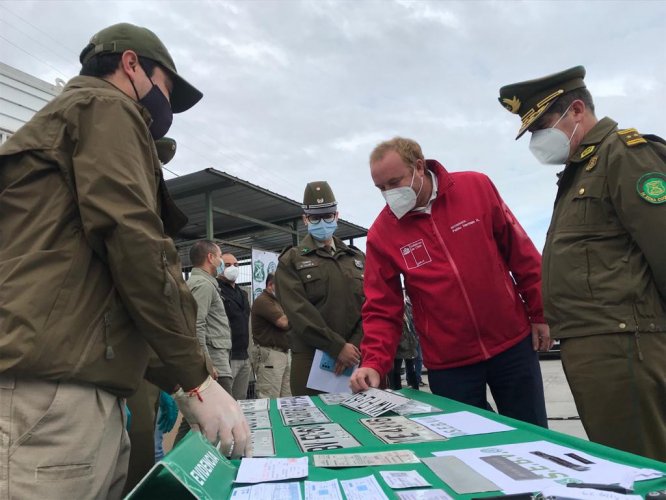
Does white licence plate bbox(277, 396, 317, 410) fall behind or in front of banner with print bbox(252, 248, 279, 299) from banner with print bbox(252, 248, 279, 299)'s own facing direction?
in front

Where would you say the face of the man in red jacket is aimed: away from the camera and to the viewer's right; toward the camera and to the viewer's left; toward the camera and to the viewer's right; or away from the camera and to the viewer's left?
toward the camera and to the viewer's left

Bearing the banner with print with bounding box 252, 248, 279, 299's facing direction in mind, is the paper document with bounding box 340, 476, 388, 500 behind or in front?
in front

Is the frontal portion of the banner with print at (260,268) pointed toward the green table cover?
yes

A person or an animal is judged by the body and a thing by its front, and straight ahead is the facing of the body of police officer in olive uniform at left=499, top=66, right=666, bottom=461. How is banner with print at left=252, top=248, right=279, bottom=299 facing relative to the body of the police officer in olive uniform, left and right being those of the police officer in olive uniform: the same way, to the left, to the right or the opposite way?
to the left

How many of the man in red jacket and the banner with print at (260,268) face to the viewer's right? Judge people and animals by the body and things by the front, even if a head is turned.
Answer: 0

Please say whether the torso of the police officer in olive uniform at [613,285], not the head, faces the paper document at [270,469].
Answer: yes

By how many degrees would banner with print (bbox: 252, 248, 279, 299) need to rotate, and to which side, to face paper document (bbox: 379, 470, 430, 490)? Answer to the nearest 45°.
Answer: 0° — it already faces it

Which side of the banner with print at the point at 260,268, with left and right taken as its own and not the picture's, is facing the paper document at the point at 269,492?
front

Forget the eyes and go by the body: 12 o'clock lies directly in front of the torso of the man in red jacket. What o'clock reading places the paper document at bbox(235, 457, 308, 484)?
The paper document is roughly at 11 o'clock from the man in red jacket.

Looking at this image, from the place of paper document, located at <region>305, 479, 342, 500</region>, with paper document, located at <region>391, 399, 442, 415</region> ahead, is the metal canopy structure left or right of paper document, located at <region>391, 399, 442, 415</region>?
left

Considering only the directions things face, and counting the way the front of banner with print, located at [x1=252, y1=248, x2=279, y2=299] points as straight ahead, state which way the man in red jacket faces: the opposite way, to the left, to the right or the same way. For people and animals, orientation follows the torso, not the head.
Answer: to the right

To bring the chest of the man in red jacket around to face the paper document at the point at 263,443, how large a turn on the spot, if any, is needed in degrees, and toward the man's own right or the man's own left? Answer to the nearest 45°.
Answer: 0° — they already face it

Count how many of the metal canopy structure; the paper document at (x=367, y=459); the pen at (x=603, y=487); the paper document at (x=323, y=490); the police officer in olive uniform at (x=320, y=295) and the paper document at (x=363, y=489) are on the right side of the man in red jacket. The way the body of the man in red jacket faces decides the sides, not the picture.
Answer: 2

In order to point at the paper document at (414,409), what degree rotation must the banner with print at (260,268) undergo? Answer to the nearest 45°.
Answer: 0° — it already faces it

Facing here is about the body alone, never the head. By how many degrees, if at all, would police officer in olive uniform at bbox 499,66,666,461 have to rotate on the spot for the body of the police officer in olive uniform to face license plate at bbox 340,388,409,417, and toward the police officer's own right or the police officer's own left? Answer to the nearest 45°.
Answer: approximately 45° to the police officer's own right

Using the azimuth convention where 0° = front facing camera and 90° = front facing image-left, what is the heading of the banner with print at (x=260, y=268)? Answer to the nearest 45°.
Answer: approximately 0°
